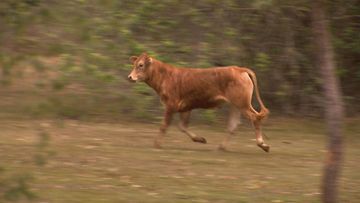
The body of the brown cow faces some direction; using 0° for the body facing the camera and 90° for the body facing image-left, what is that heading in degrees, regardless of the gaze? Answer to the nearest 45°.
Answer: approximately 90°

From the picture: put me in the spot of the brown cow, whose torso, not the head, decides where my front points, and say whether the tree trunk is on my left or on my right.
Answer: on my left
